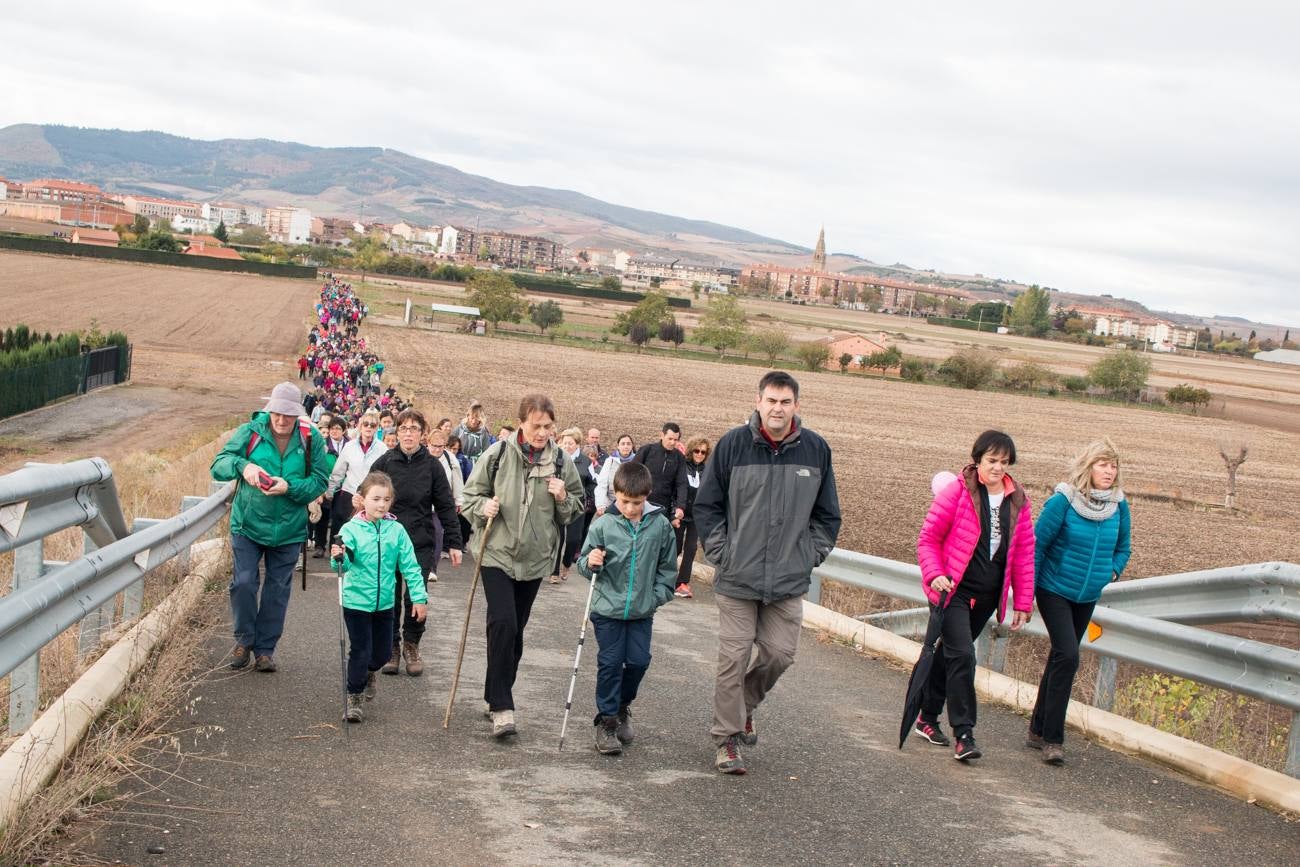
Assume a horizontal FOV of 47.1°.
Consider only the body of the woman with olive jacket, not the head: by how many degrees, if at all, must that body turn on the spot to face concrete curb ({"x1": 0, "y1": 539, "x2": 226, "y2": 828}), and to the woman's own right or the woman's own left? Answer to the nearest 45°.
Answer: approximately 45° to the woman's own right

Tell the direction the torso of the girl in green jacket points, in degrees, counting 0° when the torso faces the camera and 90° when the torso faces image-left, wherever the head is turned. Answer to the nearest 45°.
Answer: approximately 0°

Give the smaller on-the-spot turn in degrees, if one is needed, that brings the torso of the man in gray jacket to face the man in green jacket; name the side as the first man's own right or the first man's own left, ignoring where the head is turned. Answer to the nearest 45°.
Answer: approximately 90° to the first man's own right

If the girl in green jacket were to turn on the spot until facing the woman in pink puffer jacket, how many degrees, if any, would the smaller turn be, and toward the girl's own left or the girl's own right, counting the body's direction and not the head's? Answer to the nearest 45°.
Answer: approximately 90° to the girl's own left

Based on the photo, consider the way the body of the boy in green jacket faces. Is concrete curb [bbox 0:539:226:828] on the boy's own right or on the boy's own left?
on the boy's own right

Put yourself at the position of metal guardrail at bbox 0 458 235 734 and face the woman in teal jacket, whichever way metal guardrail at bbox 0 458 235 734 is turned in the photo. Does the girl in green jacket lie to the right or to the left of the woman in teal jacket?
left

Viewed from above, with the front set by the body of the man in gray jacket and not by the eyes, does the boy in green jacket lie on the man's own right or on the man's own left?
on the man's own right

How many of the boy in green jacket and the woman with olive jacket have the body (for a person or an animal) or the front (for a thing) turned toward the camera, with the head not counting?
2

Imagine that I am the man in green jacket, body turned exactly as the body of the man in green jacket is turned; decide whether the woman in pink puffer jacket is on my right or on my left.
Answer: on my left

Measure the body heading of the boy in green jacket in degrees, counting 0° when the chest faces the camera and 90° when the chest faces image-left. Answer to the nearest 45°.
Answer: approximately 0°
